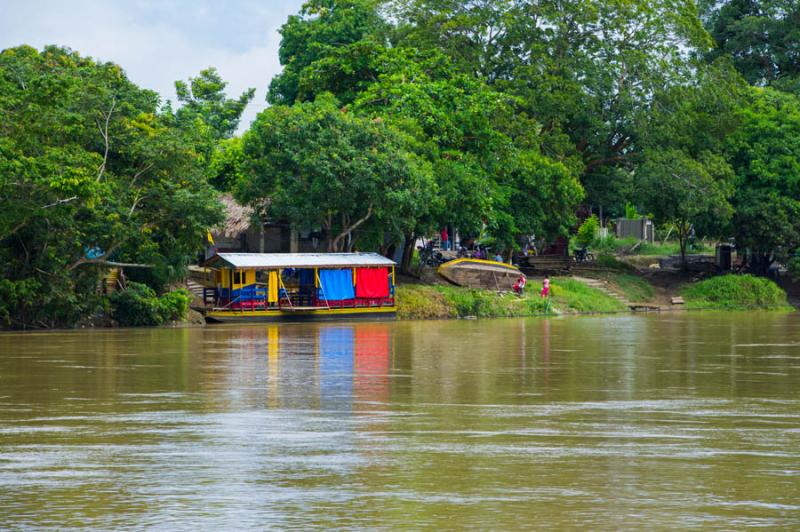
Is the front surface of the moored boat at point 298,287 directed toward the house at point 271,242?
no
